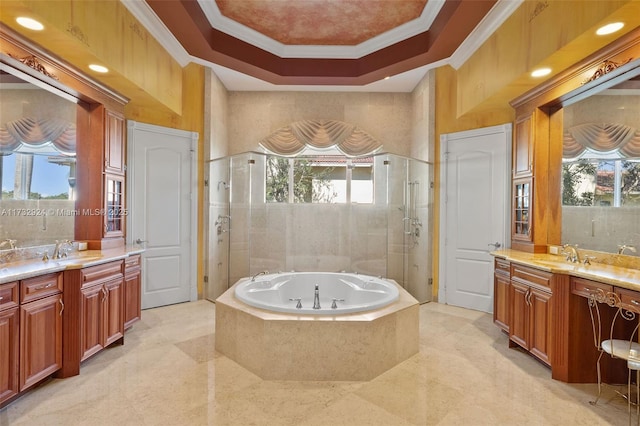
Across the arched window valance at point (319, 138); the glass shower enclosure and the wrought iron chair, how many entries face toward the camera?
2

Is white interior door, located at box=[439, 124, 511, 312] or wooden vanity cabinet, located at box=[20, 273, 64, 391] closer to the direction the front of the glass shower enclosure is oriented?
the wooden vanity cabinet

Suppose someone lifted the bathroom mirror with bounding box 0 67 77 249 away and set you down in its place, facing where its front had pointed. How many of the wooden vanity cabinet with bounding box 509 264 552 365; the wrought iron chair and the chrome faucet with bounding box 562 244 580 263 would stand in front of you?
3

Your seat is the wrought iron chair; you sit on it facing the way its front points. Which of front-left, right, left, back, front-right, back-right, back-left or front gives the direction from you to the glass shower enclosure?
back-left

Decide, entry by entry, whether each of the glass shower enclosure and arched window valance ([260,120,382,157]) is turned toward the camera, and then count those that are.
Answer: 2

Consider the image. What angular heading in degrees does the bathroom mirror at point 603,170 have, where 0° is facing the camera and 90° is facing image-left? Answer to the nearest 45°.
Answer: approximately 45°

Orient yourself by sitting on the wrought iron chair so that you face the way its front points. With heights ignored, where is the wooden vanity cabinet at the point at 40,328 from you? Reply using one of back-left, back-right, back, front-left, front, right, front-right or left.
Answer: back

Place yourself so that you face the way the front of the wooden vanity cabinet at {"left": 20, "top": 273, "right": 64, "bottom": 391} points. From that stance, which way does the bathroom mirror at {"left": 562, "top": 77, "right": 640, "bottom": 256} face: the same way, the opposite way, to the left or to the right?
the opposite way

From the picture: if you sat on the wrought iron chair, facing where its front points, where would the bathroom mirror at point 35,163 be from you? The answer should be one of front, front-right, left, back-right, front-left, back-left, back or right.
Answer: back

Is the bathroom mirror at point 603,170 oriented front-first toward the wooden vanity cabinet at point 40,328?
yes

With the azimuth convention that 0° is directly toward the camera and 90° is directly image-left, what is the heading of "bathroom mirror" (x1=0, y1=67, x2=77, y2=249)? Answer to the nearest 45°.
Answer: approximately 315°

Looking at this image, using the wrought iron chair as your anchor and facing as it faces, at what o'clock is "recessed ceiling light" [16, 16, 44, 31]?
The recessed ceiling light is roughly at 6 o'clock from the wrought iron chair.

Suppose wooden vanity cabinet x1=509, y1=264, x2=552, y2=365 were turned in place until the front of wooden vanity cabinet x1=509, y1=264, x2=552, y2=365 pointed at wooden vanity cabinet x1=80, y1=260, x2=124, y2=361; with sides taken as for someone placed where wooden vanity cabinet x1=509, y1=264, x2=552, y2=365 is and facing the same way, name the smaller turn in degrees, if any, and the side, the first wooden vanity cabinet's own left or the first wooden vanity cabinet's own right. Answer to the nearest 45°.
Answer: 0° — it already faces it

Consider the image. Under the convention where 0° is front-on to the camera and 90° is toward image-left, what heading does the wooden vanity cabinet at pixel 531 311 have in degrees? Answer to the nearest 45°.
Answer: approximately 45°
